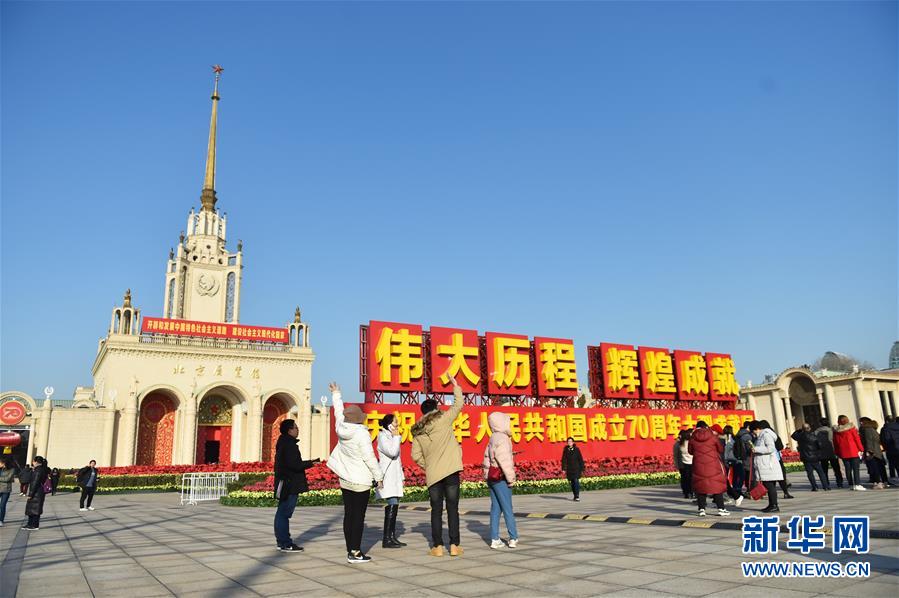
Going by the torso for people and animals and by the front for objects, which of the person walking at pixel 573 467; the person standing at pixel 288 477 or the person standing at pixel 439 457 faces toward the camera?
the person walking at pixel 573 467

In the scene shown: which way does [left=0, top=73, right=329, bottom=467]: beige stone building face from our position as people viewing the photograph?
facing the viewer

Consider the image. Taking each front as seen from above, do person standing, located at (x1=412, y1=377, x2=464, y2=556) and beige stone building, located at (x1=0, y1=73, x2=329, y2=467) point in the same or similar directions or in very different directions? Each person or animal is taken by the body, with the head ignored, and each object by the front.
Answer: very different directions

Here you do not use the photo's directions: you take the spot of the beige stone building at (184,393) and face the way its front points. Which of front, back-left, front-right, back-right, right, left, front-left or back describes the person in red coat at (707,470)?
front

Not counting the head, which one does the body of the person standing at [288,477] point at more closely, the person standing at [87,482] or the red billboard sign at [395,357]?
the red billboard sign

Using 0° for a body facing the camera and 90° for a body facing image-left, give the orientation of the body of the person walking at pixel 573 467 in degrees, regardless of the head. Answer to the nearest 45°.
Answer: approximately 0°

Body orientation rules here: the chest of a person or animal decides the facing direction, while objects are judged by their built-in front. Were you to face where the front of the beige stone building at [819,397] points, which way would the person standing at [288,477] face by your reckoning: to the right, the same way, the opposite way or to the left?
the opposite way

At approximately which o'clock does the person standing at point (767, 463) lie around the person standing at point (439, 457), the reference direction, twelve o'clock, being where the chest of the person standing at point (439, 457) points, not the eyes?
the person standing at point (767, 463) is roughly at 2 o'clock from the person standing at point (439, 457).

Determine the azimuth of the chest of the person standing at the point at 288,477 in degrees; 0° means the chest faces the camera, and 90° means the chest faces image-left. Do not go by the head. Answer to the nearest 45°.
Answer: approximately 270°

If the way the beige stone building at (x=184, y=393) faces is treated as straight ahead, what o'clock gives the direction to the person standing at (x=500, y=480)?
The person standing is roughly at 12 o'clock from the beige stone building.

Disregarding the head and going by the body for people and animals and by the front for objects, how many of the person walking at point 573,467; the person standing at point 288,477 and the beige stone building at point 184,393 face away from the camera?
0

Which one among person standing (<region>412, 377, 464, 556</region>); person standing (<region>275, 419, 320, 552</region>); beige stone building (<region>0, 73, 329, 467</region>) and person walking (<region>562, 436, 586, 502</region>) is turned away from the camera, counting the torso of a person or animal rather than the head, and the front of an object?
person standing (<region>412, 377, 464, 556</region>)

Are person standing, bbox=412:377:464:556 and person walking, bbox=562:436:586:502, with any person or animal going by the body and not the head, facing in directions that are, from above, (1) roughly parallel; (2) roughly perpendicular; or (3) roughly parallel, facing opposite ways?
roughly parallel, facing opposite ways

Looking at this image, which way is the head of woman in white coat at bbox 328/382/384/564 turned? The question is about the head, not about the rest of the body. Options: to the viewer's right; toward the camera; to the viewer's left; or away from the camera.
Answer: away from the camera

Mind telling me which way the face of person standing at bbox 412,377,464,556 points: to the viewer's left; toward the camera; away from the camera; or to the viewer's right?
away from the camera

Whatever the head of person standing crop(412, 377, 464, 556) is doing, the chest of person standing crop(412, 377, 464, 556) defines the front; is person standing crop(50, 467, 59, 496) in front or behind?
in front

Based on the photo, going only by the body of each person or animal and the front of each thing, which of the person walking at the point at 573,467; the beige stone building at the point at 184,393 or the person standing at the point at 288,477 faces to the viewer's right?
the person standing at the point at 288,477

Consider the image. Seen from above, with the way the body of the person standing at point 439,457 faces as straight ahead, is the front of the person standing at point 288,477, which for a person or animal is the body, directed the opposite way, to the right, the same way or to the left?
to the right

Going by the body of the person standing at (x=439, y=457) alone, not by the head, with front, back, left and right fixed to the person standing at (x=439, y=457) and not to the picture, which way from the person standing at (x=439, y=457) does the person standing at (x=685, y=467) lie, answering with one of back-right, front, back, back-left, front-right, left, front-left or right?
front-right
